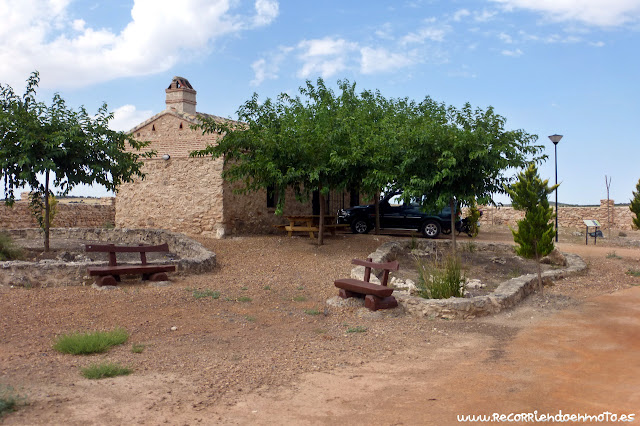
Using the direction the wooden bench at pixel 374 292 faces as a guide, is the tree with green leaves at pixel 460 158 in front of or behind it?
behind

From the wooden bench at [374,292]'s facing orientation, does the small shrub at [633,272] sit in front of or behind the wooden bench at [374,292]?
behind

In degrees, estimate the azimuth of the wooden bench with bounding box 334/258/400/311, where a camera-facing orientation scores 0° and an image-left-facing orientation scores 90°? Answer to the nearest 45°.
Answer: approximately 45°

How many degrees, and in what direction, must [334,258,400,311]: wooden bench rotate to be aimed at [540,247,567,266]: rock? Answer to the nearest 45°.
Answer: approximately 180°

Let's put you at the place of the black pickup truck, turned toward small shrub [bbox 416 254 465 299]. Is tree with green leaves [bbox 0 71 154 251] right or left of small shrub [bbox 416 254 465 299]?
right
